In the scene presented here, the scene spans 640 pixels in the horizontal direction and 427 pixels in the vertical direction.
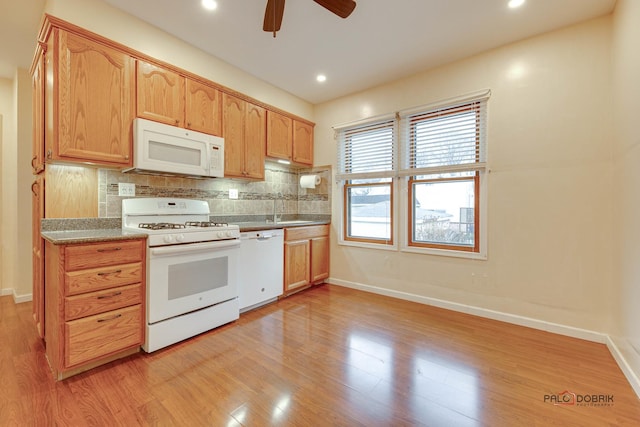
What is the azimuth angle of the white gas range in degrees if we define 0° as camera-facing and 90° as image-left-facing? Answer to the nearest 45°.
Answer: approximately 315°

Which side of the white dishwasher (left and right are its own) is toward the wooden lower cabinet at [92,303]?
right

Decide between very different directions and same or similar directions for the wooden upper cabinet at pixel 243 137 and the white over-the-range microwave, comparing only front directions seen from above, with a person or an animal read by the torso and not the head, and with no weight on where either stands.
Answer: same or similar directions

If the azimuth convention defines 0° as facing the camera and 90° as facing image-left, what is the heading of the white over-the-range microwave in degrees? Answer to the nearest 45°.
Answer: approximately 315°

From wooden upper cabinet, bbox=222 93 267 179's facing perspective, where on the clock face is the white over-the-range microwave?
The white over-the-range microwave is roughly at 3 o'clock from the wooden upper cabinet.

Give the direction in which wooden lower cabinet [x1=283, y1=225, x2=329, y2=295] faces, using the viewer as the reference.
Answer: facing the viewer and to the right of the viewer

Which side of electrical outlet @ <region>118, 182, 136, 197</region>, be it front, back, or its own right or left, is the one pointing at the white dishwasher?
left

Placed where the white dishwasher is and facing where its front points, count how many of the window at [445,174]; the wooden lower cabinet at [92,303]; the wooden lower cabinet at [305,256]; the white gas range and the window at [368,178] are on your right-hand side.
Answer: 2

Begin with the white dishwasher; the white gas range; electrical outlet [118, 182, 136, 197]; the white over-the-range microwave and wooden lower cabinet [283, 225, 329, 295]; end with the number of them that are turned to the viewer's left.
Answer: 0

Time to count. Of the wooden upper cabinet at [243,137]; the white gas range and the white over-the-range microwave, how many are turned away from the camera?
0

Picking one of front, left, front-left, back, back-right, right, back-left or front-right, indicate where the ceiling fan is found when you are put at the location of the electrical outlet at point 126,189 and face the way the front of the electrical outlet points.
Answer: front-left
